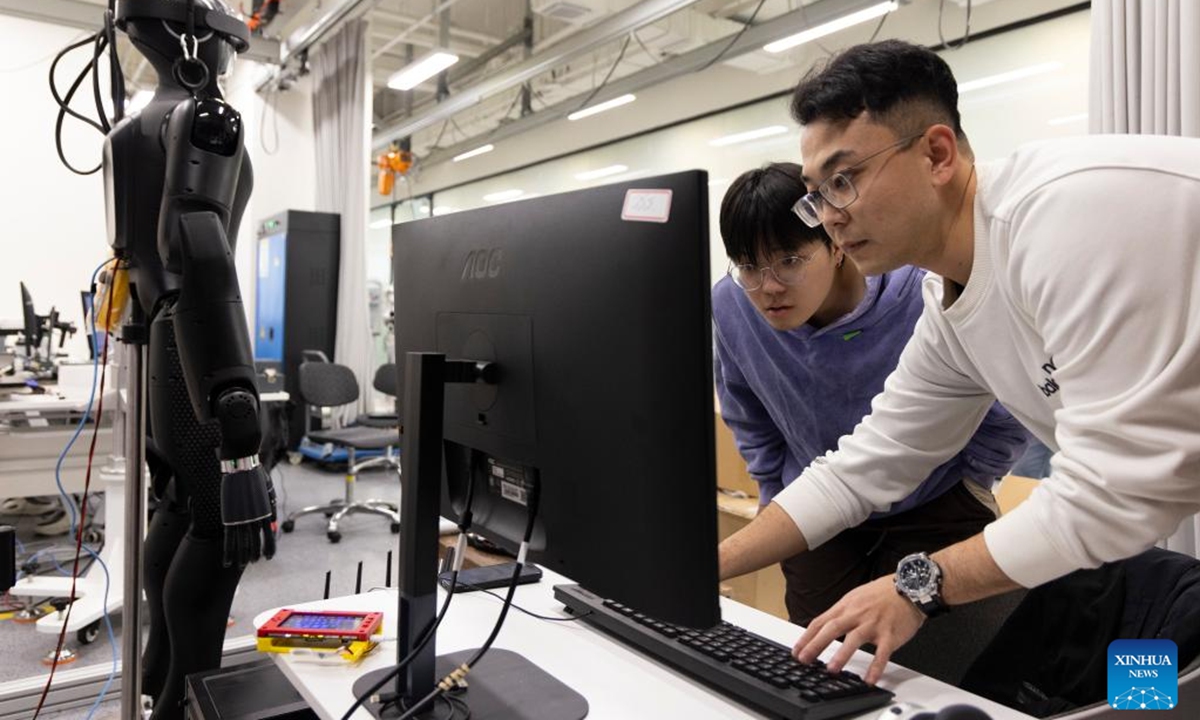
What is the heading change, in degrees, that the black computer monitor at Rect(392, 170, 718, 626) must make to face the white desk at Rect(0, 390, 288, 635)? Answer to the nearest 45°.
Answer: approximately 90° to its left

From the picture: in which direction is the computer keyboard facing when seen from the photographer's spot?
facing away from the viewer and to the right of the viewer

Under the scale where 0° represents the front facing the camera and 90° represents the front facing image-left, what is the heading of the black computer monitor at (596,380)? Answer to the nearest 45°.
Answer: approximately 225°

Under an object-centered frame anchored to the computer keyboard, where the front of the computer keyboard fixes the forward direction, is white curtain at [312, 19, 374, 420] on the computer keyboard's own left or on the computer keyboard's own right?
on the computer keyboard's own left

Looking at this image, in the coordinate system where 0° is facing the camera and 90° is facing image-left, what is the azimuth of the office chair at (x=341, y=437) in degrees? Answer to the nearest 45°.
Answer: approximately 315°

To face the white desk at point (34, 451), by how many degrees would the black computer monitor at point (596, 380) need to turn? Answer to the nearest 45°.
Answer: approximately 90° to its left

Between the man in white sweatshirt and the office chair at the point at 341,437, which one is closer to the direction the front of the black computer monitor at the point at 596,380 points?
the man in white sweatshirt

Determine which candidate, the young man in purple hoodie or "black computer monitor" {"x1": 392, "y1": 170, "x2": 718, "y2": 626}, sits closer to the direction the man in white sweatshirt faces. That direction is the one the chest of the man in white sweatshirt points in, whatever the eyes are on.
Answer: the black computer monitor
